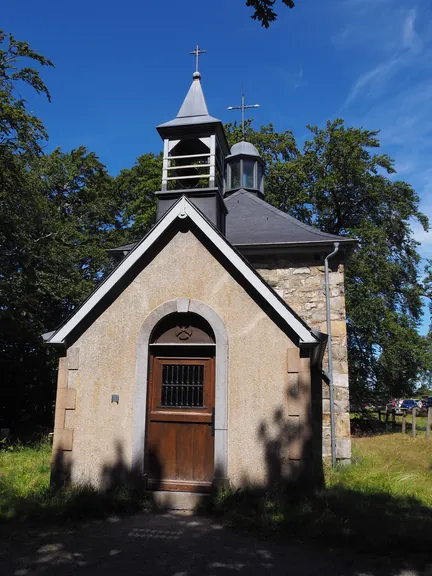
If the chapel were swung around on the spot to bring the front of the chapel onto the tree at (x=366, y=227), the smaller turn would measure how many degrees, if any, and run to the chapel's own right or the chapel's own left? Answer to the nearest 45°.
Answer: approximately 135° to the chapel's own left

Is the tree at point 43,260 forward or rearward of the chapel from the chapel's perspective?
rearward

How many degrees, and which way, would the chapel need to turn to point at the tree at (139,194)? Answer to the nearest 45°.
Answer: approximately 180°

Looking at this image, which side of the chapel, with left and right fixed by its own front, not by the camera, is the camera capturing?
front

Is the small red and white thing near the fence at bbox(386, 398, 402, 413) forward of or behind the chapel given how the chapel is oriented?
behind
